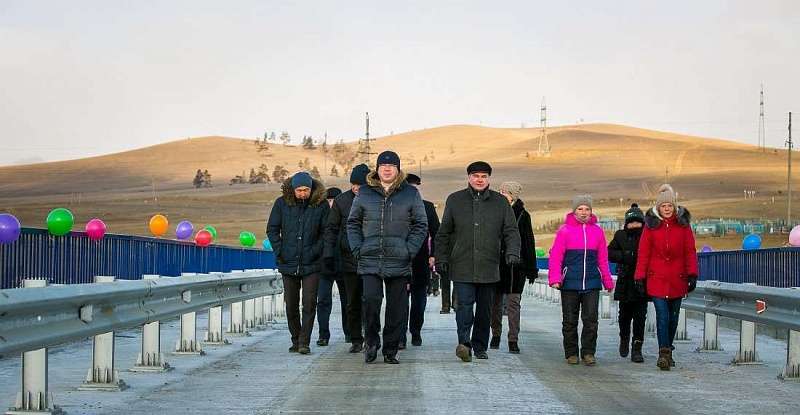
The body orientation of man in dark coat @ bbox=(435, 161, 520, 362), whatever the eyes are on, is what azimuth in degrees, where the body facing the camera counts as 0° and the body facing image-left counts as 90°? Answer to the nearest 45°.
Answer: approximately 0°

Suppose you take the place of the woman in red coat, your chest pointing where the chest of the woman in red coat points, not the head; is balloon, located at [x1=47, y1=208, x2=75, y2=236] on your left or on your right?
on your right

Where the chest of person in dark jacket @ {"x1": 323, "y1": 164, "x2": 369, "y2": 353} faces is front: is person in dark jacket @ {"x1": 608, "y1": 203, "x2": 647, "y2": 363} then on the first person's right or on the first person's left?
on the first person's left

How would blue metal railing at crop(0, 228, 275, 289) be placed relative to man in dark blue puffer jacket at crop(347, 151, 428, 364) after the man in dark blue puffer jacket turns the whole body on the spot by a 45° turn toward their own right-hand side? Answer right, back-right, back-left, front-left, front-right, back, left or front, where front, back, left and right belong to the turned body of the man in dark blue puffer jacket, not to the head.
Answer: right

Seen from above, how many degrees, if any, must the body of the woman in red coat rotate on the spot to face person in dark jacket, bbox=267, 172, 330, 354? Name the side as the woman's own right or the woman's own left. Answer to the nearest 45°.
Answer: approximately 90° to the woman's own right

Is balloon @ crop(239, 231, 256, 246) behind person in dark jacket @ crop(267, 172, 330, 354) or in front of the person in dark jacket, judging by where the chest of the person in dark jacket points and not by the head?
behind
